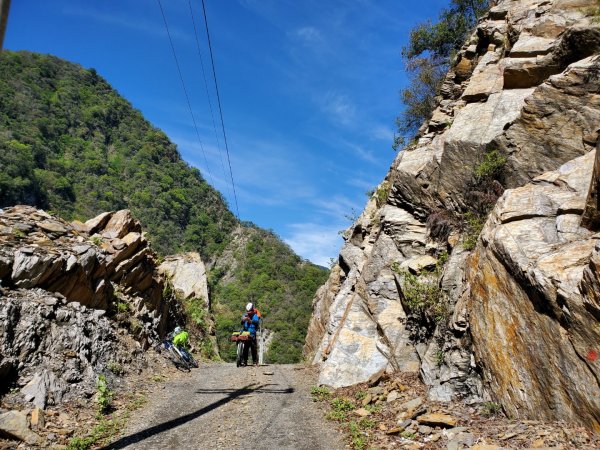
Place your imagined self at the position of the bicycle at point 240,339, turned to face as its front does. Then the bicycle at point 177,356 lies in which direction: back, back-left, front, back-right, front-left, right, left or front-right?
right

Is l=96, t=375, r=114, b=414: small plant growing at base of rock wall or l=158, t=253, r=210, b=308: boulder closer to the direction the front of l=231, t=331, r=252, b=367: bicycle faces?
the small plant growing at base of rock wall

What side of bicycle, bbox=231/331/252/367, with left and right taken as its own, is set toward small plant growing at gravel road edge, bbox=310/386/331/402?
front

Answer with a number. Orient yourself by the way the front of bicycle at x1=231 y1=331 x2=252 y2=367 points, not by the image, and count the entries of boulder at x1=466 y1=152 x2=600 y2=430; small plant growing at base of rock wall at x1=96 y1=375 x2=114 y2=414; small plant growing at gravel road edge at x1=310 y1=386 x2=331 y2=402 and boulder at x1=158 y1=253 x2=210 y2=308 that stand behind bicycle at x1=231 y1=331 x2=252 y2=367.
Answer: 1

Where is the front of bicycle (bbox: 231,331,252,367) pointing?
toward the camera

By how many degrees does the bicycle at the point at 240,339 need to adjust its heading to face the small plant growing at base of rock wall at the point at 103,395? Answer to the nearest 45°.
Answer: approximately 45° to its right

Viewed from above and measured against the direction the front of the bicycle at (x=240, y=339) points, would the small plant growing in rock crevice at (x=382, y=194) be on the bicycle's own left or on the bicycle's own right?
on the bicycle's own left

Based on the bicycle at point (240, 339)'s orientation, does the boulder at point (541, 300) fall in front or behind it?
in front

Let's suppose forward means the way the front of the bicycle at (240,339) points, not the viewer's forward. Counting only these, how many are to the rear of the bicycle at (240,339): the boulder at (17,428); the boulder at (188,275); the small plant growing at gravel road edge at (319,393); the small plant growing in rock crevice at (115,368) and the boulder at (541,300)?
1

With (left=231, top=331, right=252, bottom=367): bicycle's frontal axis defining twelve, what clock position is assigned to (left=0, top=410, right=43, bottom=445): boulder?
The boulder is roughly at 1 o'clock from the bicycle.

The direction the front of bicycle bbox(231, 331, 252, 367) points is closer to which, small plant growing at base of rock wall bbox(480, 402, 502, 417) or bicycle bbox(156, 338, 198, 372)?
the small plant growing at base of rock wall

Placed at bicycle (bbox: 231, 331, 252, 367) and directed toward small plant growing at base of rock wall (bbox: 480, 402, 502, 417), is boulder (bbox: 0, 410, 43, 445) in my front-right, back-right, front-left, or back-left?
front-right
